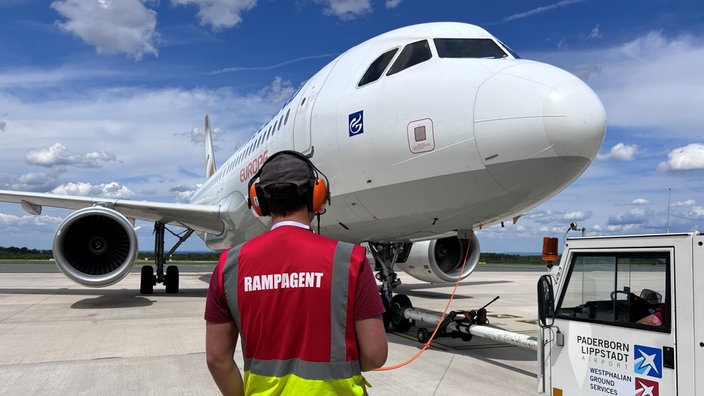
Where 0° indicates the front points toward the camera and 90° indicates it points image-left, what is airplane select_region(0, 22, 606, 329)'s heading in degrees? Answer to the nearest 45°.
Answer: approximately 315°

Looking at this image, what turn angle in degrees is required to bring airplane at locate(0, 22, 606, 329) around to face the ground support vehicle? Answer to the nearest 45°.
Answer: approximately 45° to its right
